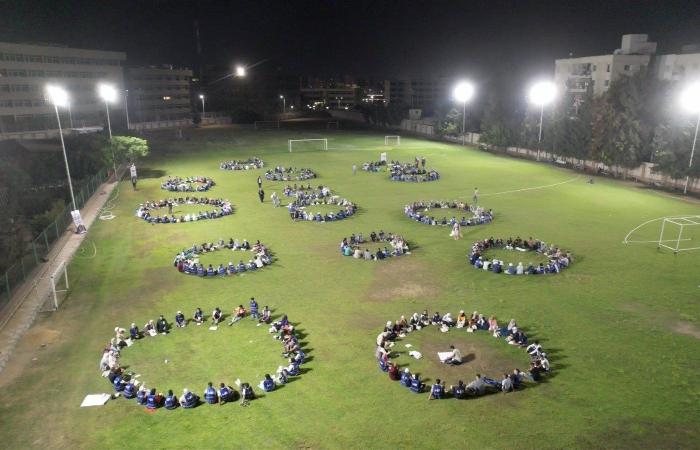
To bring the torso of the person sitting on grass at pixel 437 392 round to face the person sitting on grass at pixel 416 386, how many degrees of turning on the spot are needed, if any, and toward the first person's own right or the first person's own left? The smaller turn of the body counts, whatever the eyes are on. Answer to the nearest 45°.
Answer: approximately 90° to the first person's own left

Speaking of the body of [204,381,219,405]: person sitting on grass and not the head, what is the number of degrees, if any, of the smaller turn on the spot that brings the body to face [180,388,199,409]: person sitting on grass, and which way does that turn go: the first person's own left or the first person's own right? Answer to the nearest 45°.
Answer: approximately 90° to the first person's own left

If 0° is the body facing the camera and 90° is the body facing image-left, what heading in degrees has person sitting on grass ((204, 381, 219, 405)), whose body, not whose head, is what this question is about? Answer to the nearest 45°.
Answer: approximately 180°

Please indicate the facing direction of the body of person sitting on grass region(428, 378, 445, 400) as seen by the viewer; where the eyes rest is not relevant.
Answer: away from the camera

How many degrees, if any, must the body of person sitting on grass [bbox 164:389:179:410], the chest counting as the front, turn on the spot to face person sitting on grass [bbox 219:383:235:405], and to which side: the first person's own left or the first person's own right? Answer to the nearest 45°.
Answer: approximately 90° to the first person's own right

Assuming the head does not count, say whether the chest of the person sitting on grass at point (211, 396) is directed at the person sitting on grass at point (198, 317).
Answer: yes

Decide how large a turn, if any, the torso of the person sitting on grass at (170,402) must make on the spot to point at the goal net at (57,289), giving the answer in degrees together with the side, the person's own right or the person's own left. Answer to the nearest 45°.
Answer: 0° — they already face it

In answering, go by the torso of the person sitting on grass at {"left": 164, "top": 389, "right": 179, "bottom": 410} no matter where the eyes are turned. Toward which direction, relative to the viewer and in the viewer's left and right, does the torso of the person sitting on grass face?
facing away from the viewer
